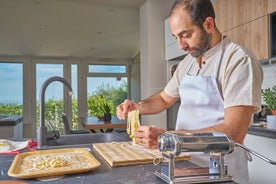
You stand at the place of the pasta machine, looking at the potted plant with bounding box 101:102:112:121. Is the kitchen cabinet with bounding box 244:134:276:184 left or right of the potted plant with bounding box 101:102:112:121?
right

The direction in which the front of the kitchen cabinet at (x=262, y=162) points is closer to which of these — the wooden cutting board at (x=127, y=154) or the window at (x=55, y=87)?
the wooden cutting board

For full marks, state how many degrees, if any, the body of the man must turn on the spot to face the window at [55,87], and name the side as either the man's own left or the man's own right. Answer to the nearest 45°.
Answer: approximately 90° to the man's own right

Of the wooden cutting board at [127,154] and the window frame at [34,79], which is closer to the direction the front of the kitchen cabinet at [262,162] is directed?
the wooden cutting board

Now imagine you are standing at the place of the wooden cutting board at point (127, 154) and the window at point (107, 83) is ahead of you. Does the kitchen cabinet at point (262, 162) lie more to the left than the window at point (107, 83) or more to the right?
right

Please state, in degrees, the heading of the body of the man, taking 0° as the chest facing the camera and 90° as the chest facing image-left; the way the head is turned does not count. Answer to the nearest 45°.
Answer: approximately 45°

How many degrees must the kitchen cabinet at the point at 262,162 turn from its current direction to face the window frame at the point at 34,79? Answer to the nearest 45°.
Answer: approximately 90° to its right

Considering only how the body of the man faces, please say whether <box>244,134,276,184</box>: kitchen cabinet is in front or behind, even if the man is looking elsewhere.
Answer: behind
